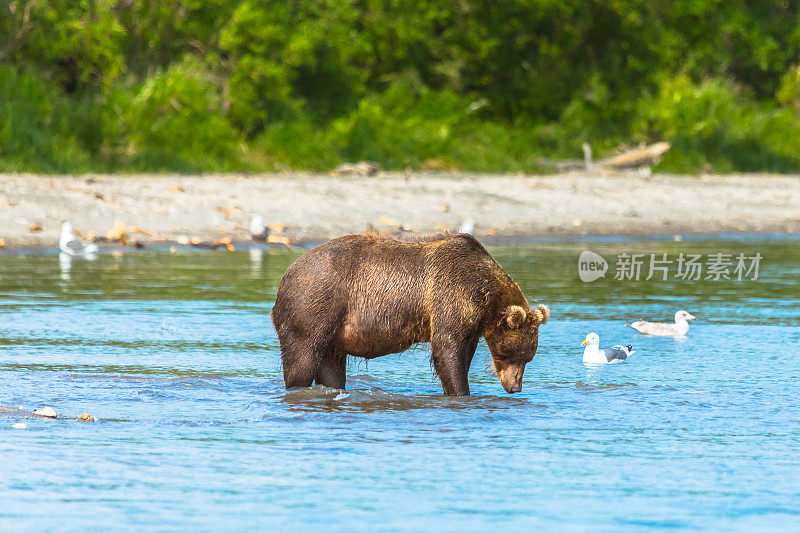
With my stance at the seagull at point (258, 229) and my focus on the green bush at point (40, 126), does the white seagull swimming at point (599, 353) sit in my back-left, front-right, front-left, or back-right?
back-left

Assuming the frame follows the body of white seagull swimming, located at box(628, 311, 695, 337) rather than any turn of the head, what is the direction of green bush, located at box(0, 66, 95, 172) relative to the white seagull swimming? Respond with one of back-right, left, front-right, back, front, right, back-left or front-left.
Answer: back-left

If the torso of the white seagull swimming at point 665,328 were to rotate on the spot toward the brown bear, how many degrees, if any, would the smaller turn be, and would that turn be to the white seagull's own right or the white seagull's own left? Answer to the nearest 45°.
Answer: approximately 135° to the white seagull's own right

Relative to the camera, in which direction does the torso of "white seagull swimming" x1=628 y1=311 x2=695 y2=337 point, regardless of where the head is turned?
to the viewer's right

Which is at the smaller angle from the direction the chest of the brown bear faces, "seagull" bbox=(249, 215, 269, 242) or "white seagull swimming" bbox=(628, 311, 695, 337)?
the white seagull swimming

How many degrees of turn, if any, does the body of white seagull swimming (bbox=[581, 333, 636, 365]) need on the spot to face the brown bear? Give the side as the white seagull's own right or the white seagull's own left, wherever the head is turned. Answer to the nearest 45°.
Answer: approximately 45° to the white seagull's own left

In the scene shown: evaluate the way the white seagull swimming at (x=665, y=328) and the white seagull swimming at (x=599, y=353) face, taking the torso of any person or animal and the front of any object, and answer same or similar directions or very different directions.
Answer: very different directions

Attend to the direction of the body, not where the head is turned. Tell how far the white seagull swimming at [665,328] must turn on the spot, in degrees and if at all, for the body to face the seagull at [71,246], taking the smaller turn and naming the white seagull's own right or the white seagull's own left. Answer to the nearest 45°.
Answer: approximately 135° to the white seagull's own left

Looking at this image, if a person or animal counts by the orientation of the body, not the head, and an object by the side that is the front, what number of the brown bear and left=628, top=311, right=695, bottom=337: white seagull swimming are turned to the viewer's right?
2

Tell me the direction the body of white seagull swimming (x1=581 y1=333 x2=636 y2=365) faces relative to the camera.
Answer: to the viewer's left

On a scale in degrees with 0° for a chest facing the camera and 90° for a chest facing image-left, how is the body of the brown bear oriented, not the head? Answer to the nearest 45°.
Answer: approximately 270°
